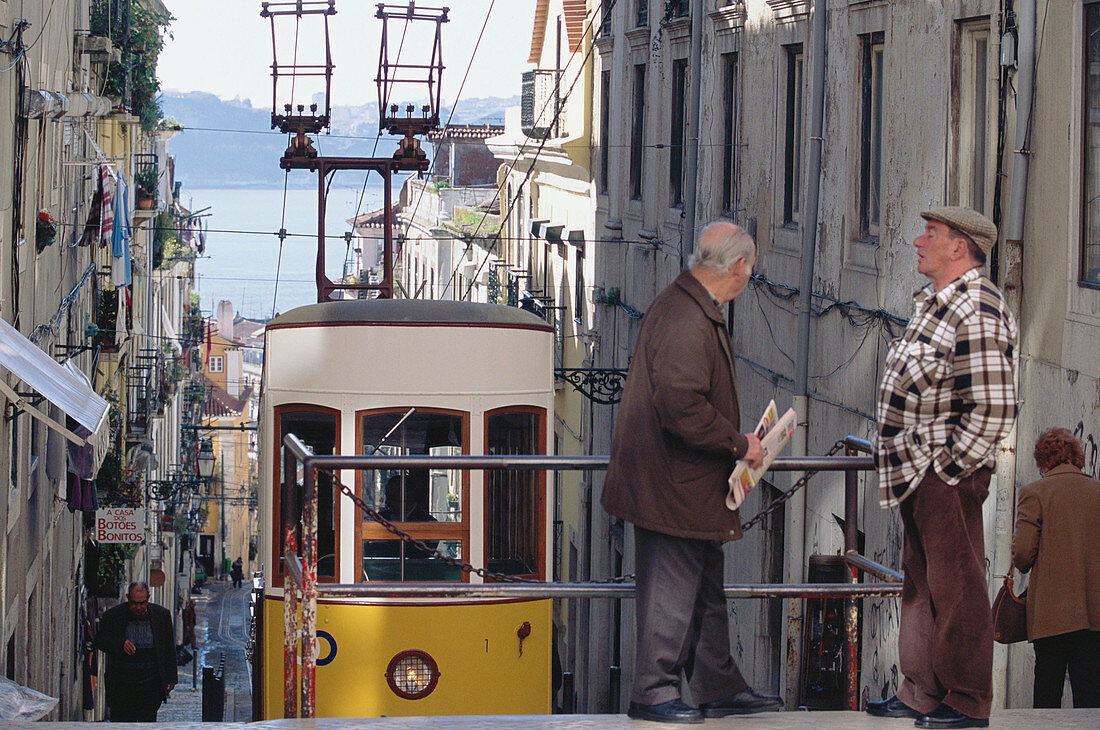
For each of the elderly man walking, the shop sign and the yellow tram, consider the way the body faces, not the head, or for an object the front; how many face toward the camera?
3

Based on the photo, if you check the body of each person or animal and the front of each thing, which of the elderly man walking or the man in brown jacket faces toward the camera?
the elderly man walking

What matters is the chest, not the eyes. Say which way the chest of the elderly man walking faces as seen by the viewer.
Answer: toward the camera

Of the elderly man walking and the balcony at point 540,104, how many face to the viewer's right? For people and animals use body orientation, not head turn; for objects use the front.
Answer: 0

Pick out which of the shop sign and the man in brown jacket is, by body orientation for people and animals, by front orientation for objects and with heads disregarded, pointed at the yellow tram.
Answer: the shop sign

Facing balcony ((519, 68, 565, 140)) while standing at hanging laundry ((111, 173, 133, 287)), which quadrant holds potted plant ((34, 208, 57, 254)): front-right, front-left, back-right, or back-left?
back-right

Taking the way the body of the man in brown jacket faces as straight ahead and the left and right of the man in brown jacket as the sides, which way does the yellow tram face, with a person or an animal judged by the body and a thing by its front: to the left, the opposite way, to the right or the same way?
to the right

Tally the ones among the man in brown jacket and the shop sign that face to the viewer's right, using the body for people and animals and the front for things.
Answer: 1

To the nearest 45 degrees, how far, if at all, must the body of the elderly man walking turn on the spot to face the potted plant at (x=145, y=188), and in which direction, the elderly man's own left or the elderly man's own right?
approximately 180°

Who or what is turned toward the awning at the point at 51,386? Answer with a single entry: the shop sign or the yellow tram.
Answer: the shop sign

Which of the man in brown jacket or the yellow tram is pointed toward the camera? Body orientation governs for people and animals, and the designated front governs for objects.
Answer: the yellow tram

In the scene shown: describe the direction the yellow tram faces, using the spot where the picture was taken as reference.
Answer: facing the viewer

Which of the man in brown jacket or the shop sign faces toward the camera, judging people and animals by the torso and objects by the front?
the shop sign

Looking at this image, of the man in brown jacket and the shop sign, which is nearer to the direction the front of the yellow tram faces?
the man in brown jacket

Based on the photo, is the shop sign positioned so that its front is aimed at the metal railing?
yes

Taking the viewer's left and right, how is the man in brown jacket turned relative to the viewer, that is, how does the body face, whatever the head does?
facing to the right of the viewer

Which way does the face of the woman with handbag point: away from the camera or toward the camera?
away from the camera
